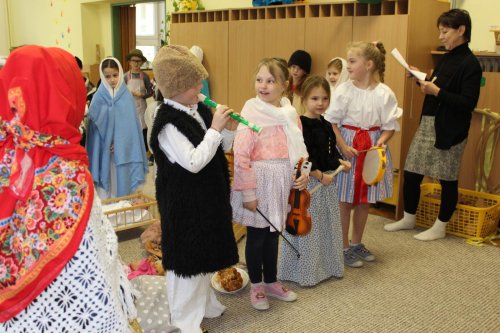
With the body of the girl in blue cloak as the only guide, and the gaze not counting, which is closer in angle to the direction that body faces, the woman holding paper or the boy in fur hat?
the boy in fur hat

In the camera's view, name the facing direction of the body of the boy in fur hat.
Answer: to the viewer's right

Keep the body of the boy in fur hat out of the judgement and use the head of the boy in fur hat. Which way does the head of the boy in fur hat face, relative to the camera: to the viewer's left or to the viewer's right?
to the viewer's right

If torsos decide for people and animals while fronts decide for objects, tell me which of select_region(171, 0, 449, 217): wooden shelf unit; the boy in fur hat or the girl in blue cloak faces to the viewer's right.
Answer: the boy in fur hat

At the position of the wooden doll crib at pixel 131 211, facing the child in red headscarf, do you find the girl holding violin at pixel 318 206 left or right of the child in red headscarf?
left

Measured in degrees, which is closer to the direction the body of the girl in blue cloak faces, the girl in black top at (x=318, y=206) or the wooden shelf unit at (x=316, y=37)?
the girl in black top

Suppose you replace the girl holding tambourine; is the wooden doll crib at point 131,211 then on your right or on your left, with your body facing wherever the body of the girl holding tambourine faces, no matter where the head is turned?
on your right

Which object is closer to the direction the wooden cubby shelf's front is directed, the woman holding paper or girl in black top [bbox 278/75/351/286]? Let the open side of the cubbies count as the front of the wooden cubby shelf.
the girl in black top
